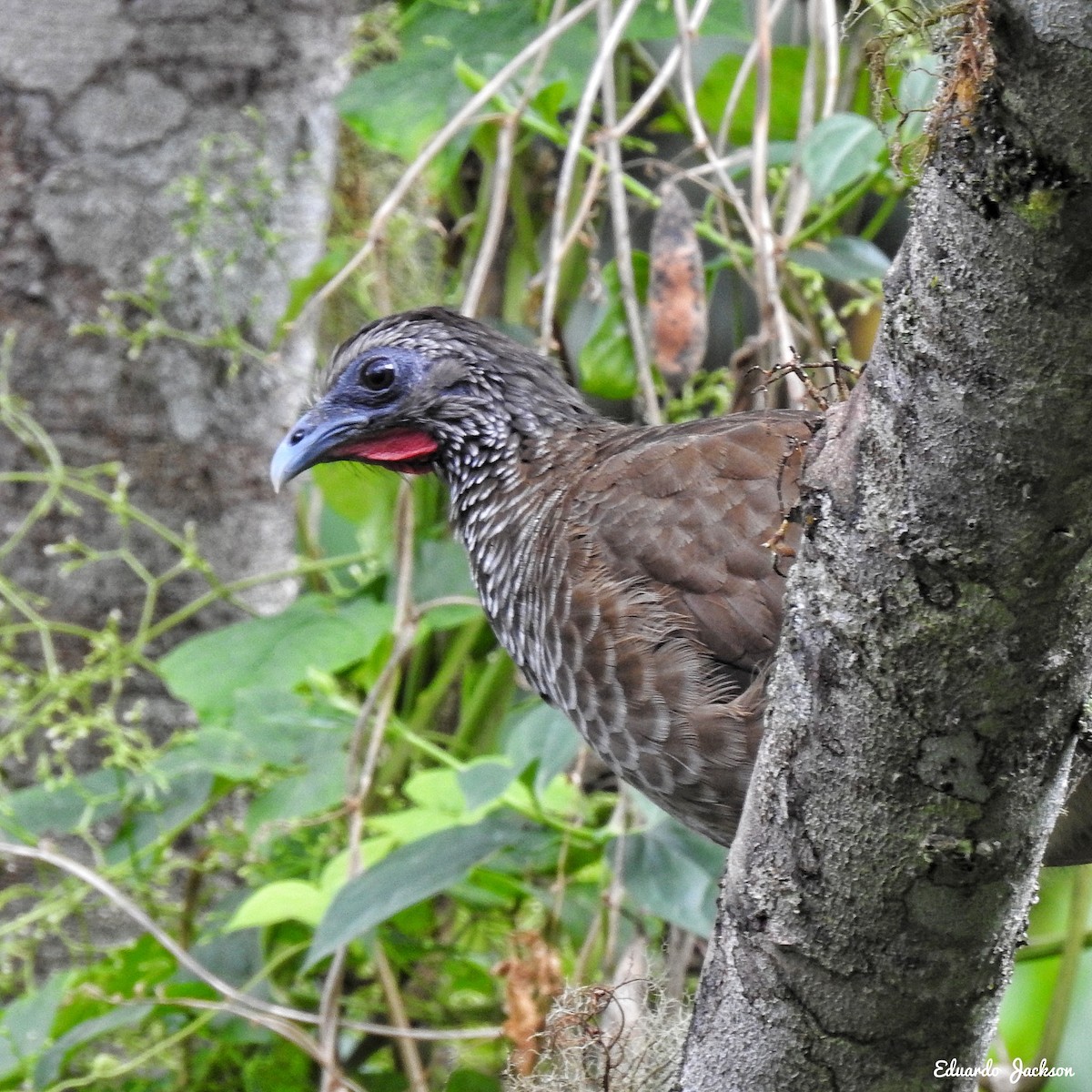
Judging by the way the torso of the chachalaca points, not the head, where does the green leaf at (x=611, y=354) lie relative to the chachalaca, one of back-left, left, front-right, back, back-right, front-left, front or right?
right

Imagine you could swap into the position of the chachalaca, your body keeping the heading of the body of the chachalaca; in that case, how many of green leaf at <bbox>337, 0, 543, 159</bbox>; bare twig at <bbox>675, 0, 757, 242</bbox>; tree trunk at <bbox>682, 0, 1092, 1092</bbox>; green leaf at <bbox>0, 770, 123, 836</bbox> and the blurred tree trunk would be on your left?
1

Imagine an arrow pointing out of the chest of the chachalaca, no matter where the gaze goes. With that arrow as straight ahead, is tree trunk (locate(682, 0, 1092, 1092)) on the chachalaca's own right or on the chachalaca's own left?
on the chachalaca's own left

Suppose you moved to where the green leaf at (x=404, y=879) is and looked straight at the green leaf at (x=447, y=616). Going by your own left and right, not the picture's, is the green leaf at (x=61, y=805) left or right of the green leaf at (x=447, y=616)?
left

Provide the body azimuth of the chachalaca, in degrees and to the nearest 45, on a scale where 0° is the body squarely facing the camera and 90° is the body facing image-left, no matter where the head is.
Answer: approximately 90°

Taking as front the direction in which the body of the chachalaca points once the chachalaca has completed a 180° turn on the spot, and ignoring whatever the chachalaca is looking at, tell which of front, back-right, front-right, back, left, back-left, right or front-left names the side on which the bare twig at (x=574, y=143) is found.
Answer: left
